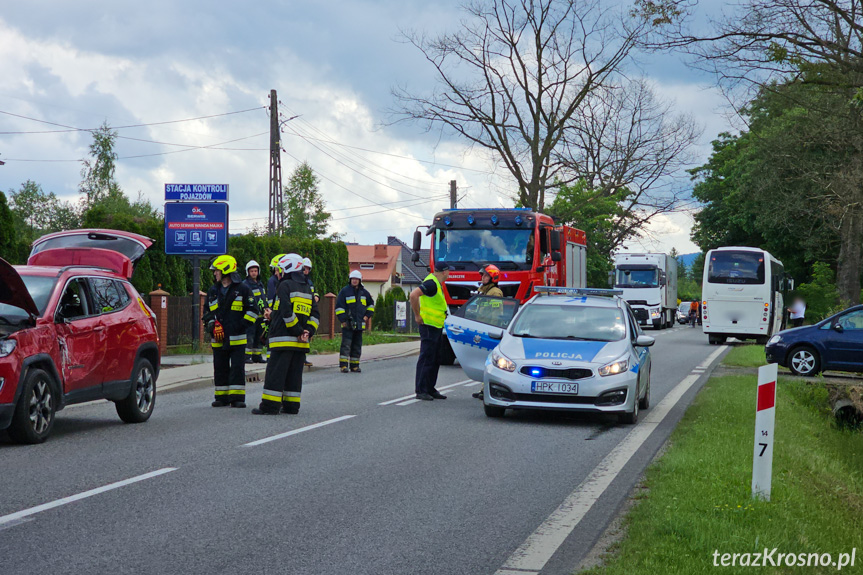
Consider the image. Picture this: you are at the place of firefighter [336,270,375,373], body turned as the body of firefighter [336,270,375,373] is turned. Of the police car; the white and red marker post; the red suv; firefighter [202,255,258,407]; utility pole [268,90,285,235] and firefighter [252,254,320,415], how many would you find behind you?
1

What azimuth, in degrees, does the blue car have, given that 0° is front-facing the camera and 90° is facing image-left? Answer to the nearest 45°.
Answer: approximately 90°

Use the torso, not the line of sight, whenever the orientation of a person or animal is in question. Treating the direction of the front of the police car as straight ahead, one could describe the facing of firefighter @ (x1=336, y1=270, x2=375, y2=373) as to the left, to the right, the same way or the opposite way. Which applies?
the same way

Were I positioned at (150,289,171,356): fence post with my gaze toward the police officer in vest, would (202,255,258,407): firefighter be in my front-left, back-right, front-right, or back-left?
front-right

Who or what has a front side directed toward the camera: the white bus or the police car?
the police car

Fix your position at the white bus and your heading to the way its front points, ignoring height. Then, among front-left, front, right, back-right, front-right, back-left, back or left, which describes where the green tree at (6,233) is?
back-left

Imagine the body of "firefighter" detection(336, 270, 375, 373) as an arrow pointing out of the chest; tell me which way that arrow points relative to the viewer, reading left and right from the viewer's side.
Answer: facing the viewer

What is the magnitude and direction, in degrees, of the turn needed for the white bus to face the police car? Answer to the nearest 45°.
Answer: approximately 180°

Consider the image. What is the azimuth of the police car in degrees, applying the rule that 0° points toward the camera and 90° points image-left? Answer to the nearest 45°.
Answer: approximately 0°

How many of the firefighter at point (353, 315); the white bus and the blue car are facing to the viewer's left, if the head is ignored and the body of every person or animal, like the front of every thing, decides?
1

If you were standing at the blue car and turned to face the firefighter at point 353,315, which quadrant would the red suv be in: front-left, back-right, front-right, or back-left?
front-left

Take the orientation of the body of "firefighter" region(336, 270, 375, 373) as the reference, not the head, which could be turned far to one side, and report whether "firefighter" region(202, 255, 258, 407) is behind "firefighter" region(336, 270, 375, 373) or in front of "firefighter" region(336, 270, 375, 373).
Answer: in front

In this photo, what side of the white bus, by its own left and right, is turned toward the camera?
back

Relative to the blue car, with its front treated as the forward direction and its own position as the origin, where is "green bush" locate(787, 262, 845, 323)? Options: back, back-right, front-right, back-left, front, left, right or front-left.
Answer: right

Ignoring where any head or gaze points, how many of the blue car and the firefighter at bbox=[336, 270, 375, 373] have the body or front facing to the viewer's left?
1

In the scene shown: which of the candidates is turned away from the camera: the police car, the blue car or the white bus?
the white bus
